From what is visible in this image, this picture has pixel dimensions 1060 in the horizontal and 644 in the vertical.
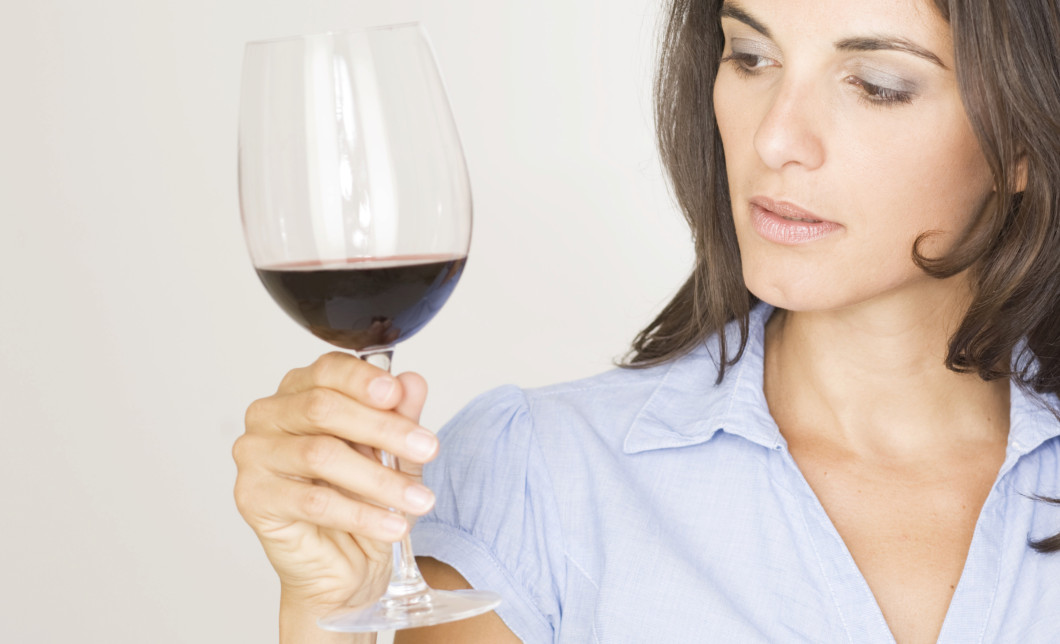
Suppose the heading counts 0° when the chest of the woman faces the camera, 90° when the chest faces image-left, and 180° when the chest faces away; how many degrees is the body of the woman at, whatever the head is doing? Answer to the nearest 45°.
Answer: approximately 0°
